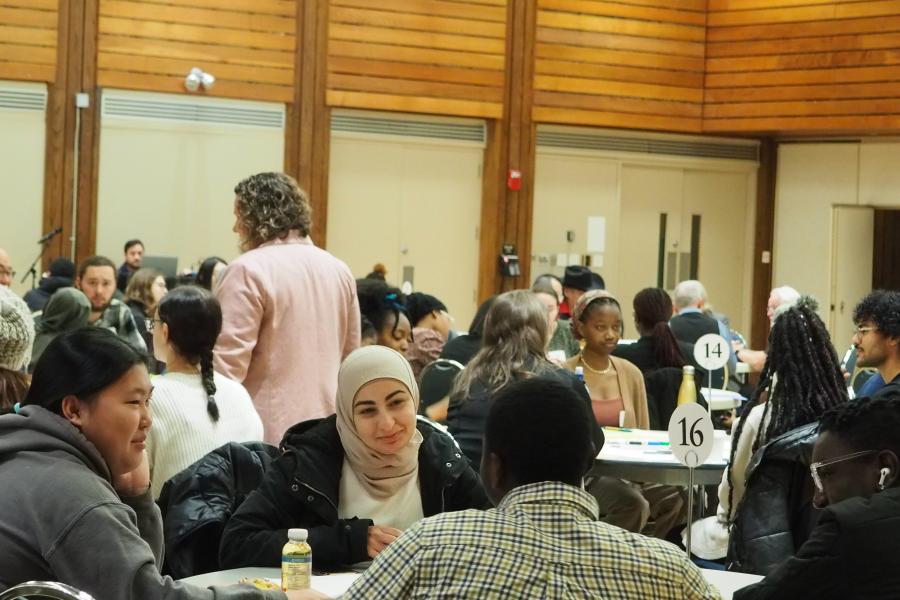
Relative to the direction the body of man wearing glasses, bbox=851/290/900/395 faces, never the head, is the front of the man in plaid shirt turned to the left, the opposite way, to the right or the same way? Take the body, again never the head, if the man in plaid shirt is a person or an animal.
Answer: to the right

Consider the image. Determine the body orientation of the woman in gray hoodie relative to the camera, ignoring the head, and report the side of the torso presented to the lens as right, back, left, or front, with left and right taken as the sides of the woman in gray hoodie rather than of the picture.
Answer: right

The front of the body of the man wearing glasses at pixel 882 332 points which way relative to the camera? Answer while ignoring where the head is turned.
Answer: to the viewer's left

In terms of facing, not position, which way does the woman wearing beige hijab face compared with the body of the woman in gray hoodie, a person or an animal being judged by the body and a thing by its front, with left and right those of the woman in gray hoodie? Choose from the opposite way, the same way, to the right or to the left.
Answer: to the right

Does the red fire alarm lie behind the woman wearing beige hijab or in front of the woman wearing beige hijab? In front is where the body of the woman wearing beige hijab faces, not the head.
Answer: behind

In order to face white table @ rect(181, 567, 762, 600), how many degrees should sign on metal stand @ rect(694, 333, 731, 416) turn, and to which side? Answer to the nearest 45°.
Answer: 0° — it already faces it

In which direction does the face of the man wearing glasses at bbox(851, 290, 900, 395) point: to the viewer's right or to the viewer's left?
to the viewer's left

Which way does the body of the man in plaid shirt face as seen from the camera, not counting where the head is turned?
away from the camera

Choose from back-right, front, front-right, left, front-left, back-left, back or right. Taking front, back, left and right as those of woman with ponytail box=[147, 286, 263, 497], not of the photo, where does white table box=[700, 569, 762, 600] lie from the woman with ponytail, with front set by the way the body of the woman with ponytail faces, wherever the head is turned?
back

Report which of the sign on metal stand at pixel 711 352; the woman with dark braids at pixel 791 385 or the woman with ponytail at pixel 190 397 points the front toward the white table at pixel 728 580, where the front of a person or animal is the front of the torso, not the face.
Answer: the sign on metal stand

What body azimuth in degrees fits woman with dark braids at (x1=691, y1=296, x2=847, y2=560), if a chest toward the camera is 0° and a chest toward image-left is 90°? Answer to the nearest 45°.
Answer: approximately 135°

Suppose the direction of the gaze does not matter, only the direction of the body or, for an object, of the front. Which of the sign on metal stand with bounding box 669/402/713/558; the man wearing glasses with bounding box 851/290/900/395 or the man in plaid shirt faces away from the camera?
the man in plaid shirt
